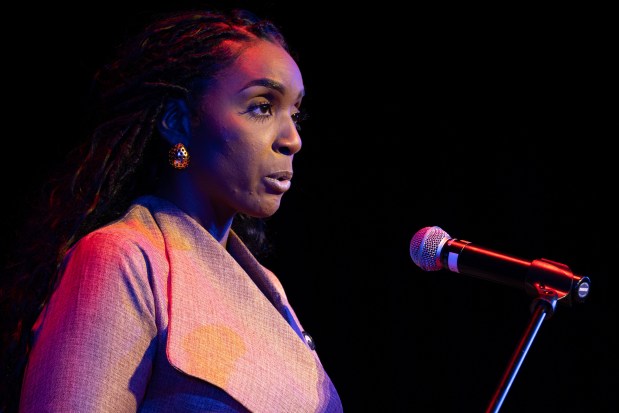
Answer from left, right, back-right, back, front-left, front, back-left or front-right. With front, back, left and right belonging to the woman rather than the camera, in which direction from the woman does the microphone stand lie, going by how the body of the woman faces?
front

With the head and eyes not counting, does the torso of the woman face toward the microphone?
yes

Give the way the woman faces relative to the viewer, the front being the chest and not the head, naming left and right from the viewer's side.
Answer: facing the viewer and to the right of the viewer
